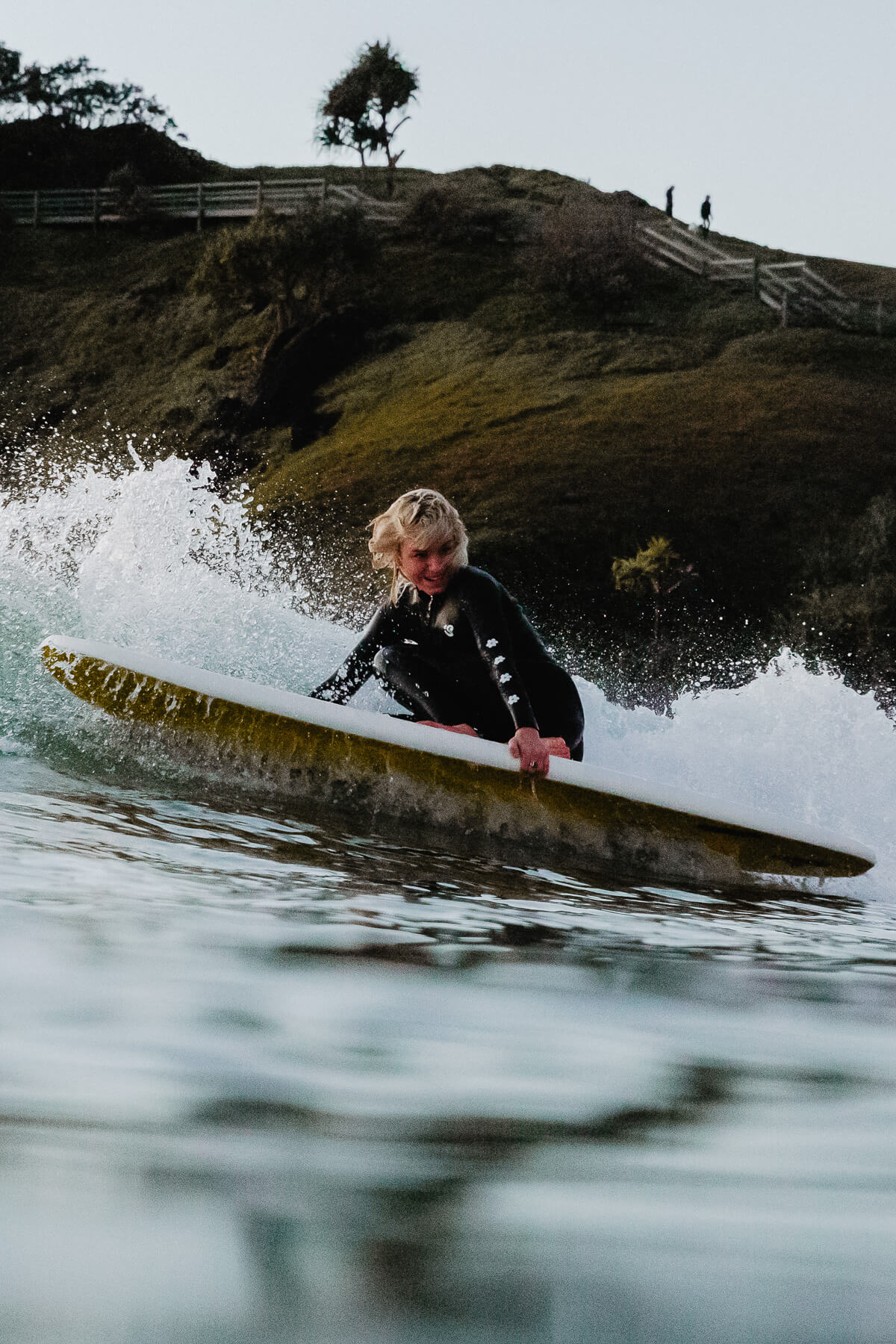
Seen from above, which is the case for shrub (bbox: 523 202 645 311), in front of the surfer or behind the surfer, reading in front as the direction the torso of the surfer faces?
behind

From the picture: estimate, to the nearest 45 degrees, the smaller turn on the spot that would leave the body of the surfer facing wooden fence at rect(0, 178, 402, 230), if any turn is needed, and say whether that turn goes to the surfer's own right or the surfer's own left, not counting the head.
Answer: approximately 135° to the surfer's own right

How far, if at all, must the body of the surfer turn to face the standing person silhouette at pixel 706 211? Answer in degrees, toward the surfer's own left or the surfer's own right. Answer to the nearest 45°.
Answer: approximately 135° to the surfer's own right

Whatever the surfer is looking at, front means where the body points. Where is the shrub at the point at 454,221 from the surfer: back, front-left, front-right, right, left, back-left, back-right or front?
back-right

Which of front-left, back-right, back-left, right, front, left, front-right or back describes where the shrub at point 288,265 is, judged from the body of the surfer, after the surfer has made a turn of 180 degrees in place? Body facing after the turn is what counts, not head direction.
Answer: front-left

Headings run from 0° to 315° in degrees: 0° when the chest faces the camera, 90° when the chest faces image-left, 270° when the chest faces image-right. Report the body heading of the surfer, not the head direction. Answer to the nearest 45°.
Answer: approximately 45°
